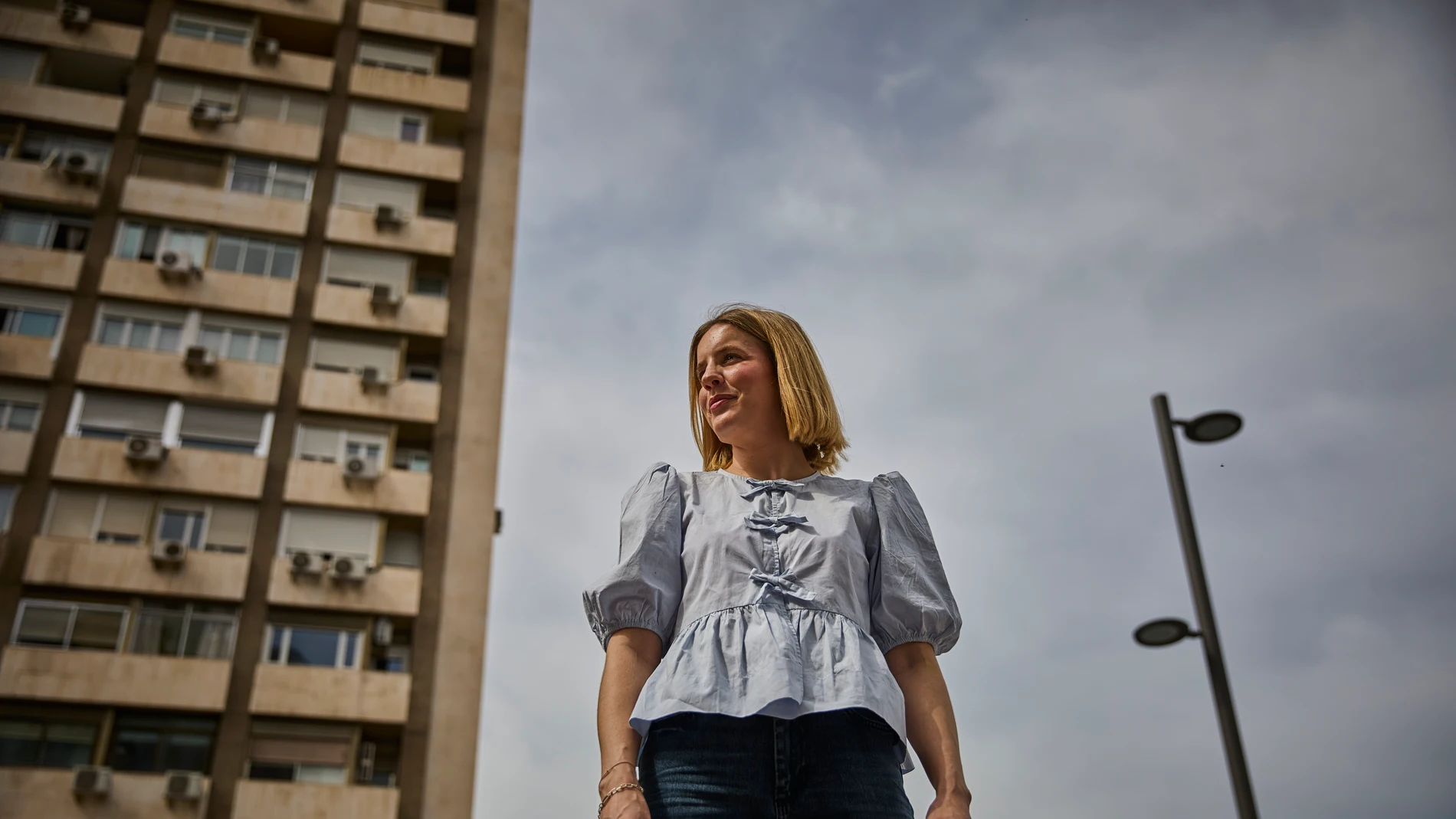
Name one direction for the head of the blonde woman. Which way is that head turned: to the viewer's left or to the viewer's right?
to the viewer's left

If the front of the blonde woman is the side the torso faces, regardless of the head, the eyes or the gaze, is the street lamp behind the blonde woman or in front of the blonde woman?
behind

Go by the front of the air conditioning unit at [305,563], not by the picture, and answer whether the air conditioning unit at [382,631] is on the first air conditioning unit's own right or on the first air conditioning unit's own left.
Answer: on the first air conditioning unit's own left

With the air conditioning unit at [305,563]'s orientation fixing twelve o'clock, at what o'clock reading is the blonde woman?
The blonde woman is roughly at 12 o'clock from the air conditioning unit.

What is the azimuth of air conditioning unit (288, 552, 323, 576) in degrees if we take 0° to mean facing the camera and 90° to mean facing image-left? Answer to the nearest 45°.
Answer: approximately 0°
